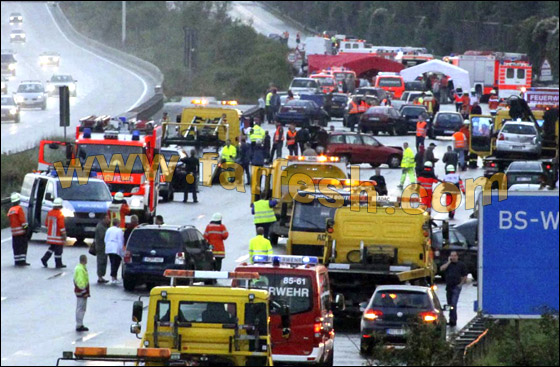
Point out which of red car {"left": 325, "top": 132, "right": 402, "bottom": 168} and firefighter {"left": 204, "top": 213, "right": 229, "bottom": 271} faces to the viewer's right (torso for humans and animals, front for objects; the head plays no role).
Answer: the red car

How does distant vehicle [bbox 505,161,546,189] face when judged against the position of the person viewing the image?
facing away from the viewer

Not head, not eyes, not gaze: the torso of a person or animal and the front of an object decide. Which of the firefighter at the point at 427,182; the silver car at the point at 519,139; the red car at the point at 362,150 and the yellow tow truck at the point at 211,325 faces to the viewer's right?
the red car

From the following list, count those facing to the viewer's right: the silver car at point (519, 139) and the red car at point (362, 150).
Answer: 1

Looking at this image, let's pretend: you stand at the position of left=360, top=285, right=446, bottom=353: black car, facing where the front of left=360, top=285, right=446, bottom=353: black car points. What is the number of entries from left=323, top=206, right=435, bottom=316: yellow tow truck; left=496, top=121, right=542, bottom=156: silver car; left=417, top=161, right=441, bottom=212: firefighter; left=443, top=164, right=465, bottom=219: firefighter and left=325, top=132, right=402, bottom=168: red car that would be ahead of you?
5

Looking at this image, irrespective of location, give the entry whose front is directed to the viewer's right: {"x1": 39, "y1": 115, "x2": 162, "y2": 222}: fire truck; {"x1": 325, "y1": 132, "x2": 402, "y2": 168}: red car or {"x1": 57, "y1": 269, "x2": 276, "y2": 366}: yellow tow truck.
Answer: the red car

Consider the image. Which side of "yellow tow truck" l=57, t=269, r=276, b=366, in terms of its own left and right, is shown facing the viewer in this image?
back

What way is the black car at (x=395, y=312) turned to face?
away from the camera

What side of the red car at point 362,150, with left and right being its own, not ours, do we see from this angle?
right

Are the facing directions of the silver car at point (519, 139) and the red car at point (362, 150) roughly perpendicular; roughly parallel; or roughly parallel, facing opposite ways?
roughly perpendicular
